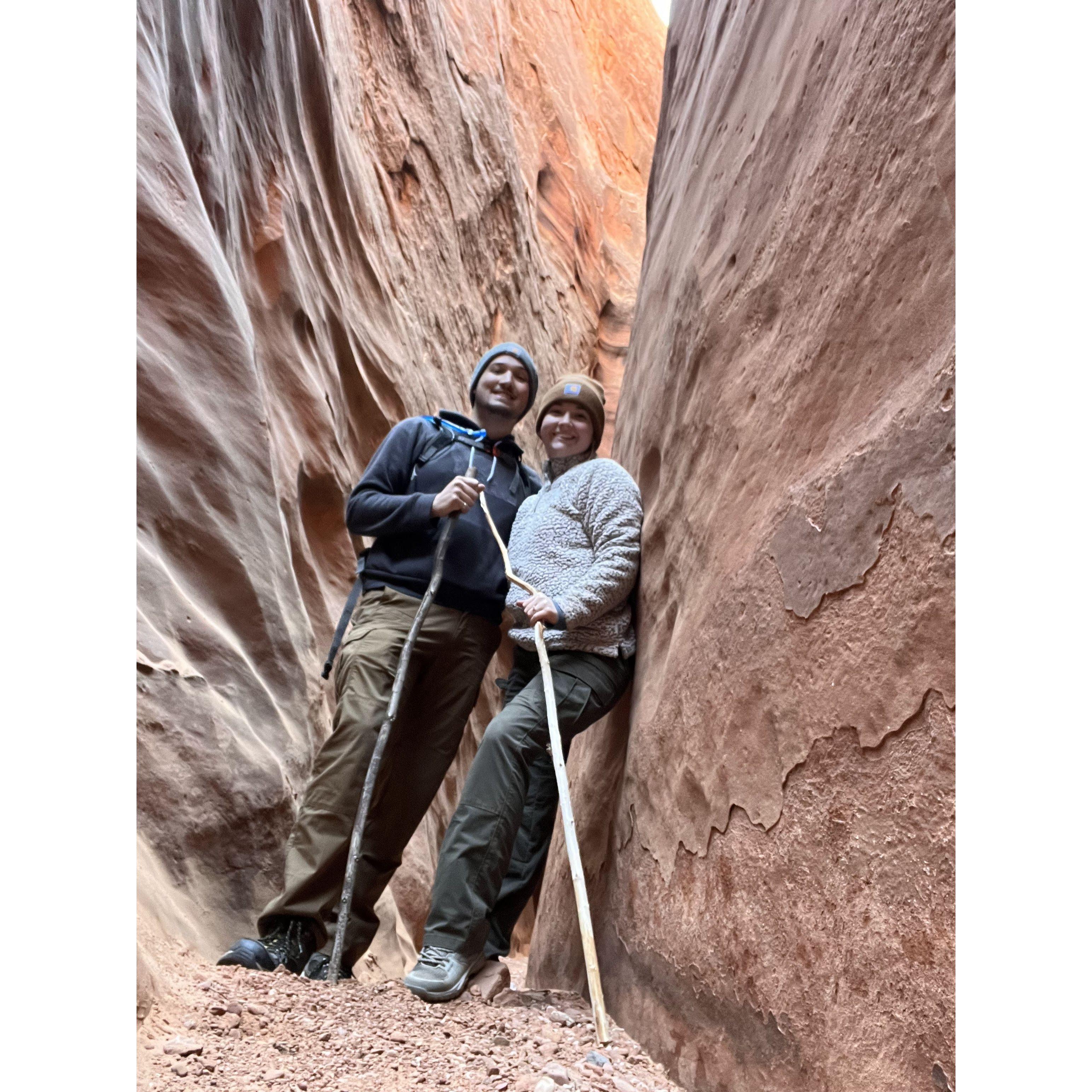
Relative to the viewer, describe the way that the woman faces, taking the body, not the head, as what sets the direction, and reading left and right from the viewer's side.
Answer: facing the viewer and to the left of the viewer

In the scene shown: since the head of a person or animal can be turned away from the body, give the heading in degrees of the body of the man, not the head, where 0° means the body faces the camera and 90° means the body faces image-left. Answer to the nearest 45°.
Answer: approximately 0°

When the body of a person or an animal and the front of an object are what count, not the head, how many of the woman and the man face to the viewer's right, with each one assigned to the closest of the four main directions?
0

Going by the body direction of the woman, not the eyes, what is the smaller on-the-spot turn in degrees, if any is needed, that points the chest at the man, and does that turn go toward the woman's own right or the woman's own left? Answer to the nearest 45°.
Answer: approximately 90° to the woman's own right

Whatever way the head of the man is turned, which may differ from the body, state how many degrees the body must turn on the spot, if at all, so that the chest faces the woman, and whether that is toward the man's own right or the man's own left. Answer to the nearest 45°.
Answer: approximately 45° to the man's own left
